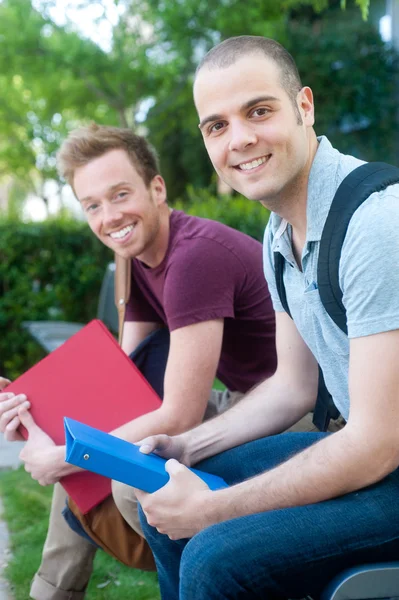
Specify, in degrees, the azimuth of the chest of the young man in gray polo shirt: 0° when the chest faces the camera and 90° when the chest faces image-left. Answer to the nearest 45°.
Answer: approximately 45°
